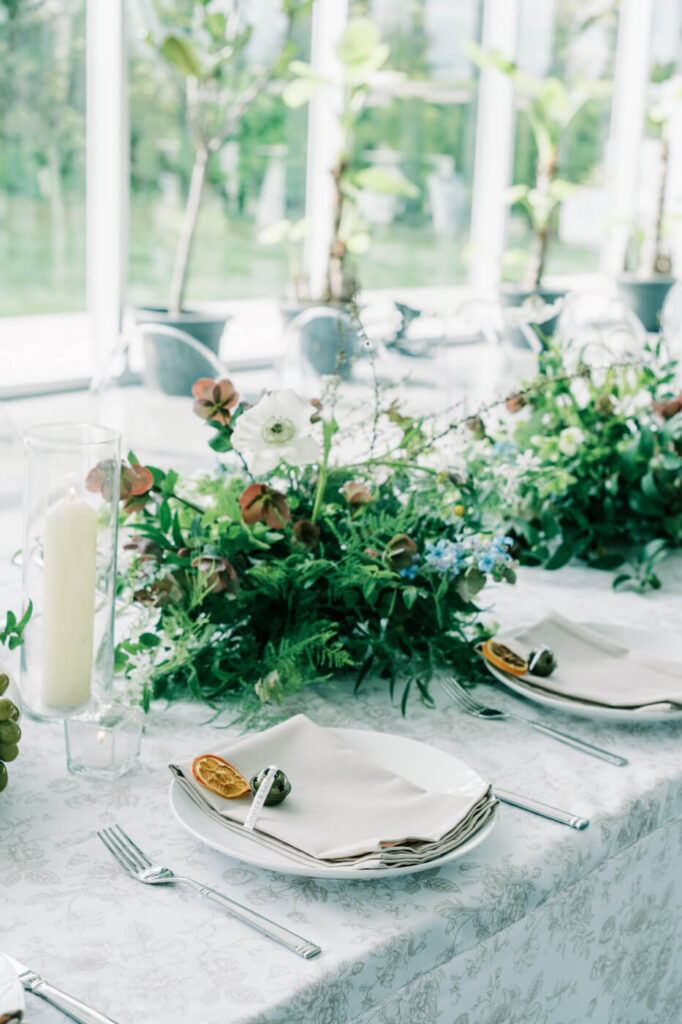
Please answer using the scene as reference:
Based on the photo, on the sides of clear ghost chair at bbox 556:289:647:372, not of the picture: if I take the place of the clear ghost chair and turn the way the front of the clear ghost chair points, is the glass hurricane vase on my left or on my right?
on my right

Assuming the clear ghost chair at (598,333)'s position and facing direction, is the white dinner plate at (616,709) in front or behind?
in front

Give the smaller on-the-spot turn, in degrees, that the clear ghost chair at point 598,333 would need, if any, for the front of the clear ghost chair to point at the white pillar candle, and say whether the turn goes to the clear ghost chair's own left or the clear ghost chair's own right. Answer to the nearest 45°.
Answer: approximately 45° to the clear ghost chair's own right

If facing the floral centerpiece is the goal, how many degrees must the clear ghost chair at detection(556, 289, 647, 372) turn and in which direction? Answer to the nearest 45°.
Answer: approximately 45° to its right

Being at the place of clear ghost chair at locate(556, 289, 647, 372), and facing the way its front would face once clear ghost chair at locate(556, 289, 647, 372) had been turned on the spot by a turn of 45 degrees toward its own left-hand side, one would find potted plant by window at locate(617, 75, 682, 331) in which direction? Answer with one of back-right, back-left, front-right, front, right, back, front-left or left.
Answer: left

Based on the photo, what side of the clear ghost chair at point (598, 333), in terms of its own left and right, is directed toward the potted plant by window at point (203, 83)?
back

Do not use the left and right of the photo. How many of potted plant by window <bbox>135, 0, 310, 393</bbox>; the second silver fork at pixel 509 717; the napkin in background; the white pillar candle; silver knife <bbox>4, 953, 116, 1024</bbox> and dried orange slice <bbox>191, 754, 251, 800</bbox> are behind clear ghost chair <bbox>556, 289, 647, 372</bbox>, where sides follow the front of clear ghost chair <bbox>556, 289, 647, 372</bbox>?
1

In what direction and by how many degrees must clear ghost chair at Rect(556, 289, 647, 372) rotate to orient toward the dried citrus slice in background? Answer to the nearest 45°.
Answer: approximately 45° to its right

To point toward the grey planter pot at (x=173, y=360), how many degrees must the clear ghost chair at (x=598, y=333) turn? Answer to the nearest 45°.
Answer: approximately 90° to its right

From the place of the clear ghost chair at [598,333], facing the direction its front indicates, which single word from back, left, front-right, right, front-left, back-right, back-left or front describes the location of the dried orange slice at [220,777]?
front-right

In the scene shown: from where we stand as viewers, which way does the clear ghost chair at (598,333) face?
facing the viewer and to the right of the viewer

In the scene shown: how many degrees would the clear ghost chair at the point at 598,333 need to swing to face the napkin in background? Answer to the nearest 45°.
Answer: approximately 45° to its right

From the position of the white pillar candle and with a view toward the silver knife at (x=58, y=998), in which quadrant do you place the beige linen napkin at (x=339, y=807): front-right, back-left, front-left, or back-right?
front-left

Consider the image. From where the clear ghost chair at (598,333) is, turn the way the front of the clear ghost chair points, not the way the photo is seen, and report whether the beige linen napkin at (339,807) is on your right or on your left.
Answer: on your right

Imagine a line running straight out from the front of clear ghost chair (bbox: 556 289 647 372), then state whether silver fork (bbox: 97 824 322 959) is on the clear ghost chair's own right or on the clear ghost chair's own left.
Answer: on the clear ghost chair's own right

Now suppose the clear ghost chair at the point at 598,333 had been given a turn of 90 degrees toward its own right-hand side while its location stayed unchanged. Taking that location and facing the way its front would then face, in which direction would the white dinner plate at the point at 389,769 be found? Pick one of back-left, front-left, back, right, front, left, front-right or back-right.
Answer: front-left

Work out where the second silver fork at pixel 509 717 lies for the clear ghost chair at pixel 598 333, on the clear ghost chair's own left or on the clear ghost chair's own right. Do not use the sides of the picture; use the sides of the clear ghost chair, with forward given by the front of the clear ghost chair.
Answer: on the clear ghost chair's own right
